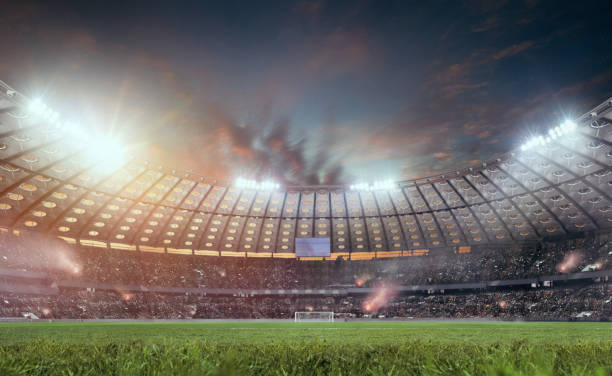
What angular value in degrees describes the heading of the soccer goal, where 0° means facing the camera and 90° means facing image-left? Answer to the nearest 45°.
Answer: approximately 0°
